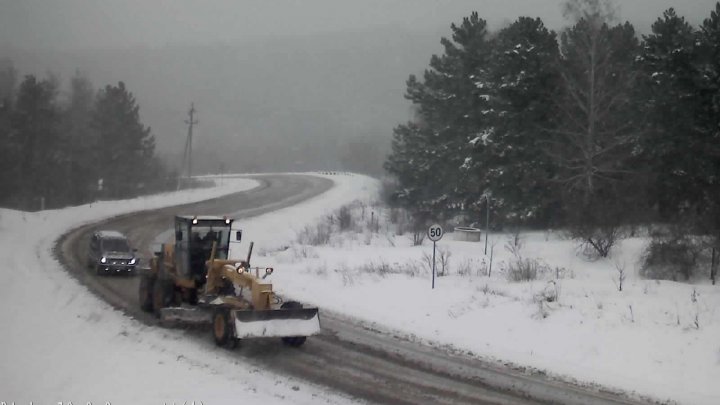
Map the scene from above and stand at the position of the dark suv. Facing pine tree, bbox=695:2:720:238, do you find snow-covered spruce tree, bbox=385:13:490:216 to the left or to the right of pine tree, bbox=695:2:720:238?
left

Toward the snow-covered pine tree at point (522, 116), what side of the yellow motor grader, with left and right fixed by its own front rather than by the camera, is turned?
left

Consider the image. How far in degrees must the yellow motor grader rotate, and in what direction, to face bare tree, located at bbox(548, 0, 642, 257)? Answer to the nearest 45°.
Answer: approximately 90° to its left

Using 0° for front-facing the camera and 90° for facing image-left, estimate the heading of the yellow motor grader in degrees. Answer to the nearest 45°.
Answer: approximately 315°

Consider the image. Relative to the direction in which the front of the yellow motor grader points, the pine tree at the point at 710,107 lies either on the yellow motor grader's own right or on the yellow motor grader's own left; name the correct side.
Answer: on the yellow motor grader's own left

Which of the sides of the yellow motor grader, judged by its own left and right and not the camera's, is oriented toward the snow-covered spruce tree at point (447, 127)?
left

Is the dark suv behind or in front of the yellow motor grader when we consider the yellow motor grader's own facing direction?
behind

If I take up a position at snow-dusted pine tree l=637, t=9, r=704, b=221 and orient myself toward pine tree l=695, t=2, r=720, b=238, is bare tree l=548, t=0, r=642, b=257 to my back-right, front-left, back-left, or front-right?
back-right
